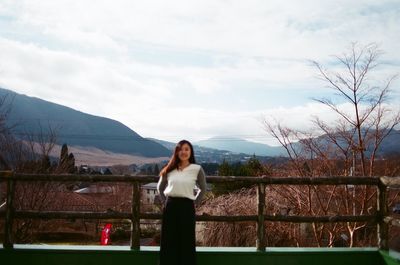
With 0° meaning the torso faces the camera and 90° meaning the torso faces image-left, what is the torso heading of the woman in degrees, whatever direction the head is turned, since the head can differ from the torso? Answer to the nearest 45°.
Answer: approximately 0°

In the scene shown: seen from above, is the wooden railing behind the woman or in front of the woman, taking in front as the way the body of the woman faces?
behind
